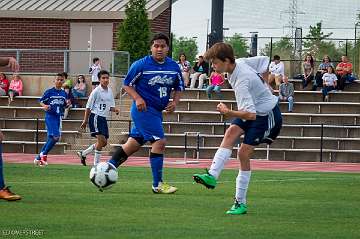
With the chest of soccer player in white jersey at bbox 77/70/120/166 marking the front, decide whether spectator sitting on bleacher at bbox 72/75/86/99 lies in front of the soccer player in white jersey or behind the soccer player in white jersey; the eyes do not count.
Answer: behind

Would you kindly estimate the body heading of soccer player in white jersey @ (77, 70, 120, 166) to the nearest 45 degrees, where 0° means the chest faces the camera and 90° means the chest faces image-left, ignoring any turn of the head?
approximately 315°

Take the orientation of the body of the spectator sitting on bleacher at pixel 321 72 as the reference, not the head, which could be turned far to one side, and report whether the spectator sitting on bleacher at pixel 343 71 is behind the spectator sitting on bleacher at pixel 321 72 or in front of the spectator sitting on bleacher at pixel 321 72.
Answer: behind

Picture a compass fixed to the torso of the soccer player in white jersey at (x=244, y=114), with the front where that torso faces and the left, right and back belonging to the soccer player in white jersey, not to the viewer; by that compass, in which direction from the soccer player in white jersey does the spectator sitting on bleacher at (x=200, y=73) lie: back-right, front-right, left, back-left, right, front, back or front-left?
right

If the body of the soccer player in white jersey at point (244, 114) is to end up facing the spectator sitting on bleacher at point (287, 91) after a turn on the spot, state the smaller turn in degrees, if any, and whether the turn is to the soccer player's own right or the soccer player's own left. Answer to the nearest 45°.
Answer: approximately 90° to the soccer player's own right

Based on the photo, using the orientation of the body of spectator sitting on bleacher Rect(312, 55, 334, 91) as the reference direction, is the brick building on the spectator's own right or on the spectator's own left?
on the spectator's own right

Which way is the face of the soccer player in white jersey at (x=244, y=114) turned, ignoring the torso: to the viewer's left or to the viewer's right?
to the viewer's left

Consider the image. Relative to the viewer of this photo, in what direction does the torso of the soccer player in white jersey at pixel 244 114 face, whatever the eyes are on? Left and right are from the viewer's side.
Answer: facing to the left of the viewer

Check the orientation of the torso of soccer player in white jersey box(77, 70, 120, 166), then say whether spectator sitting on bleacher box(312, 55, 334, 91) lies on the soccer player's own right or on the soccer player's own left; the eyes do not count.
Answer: on the soccer player's own left

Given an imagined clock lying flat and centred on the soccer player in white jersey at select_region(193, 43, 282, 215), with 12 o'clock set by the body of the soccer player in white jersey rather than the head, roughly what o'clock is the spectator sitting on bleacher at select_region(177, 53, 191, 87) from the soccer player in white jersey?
The spectator sitting on bleacher is roughly at 3 o'clock from the soccer player in white jersey.

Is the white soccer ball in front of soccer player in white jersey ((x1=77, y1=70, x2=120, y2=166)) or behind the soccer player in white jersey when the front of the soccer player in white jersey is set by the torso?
in front

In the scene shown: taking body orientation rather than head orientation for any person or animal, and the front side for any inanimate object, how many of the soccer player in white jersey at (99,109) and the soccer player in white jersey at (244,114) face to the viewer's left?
1

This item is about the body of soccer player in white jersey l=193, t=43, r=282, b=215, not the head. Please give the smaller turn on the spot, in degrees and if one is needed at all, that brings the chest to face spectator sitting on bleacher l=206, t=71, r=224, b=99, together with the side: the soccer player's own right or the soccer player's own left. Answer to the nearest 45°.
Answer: approximately 90° to the soccer player's own right
